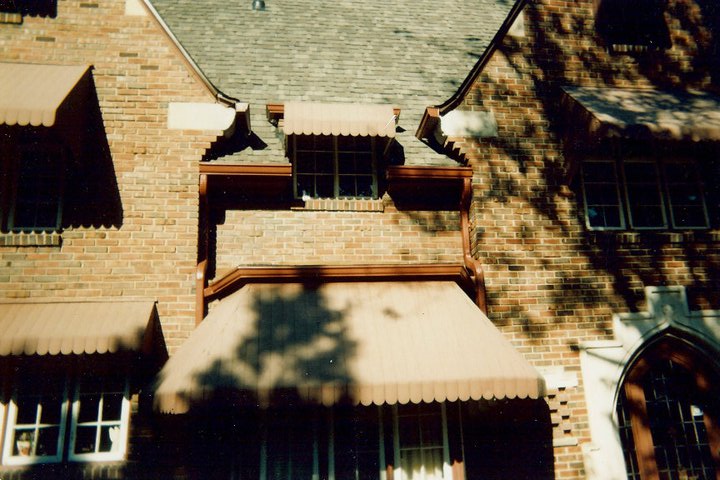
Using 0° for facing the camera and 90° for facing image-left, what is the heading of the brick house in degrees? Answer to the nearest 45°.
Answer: approximately 0°
